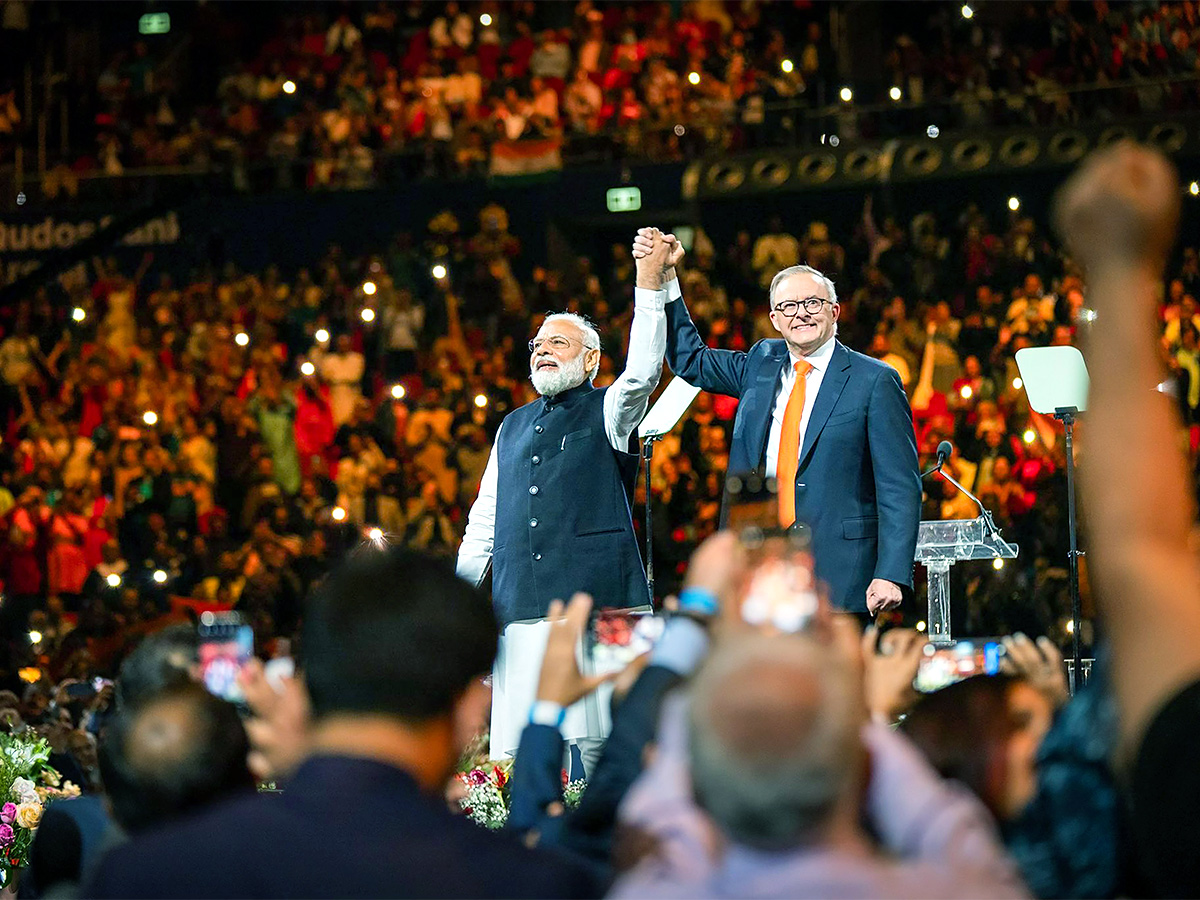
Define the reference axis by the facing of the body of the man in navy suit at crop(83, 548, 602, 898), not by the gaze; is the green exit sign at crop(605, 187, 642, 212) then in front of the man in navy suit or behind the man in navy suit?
in front

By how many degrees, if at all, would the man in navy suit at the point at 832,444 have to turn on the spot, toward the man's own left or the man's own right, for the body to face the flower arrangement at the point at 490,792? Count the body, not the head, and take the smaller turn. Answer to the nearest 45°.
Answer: approximately 45° to the man's own right

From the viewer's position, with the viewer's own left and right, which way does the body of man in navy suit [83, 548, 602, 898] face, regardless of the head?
facing away from the viewer

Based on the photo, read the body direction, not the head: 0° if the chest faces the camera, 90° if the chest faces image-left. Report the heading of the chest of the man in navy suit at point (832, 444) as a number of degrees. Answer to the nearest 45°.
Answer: approximately 45°

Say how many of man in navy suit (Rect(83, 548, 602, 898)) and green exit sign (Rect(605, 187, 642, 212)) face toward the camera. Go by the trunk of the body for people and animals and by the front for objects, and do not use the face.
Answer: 1

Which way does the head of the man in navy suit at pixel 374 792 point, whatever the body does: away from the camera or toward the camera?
away from the camera

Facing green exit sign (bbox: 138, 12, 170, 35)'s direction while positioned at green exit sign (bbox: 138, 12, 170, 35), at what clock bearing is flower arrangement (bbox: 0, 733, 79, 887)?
The flower arrangement is roughly at 12 o'clock from the green exit sign.

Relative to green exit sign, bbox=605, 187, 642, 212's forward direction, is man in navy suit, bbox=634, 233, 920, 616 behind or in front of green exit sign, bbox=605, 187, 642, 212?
in front

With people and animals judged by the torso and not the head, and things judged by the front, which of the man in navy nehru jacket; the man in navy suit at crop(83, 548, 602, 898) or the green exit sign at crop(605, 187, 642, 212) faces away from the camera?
the man in navy suit

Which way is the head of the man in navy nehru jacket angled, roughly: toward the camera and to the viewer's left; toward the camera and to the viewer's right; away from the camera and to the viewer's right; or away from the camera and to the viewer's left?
toward the camera and to the viewer's left

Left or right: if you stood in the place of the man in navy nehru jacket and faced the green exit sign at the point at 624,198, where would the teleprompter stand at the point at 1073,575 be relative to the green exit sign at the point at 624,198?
right

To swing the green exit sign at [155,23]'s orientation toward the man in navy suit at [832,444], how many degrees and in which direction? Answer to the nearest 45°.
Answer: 0° — it already faces them

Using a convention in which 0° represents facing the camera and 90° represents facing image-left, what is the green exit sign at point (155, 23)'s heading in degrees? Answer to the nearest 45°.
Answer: approximately 0°

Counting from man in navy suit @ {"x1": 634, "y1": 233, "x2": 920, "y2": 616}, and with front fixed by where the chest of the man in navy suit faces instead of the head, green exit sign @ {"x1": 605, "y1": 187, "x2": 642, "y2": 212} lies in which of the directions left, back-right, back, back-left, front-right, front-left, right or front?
back-right
